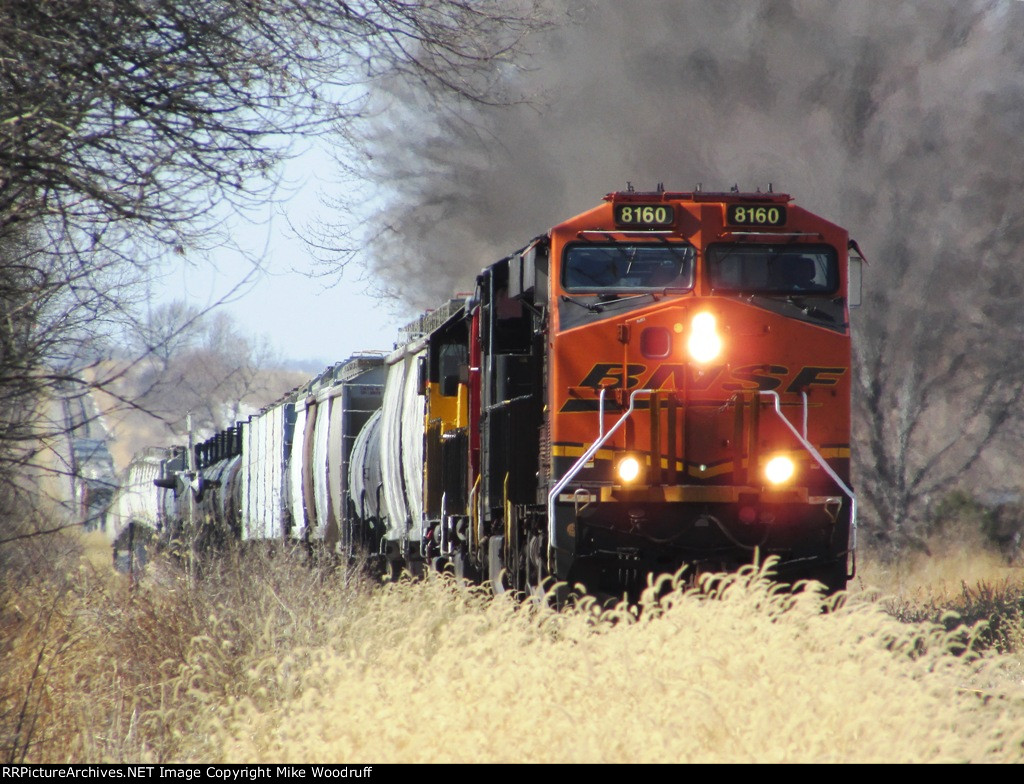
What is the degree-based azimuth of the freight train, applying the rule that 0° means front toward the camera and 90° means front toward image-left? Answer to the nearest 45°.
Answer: approximately 0°
